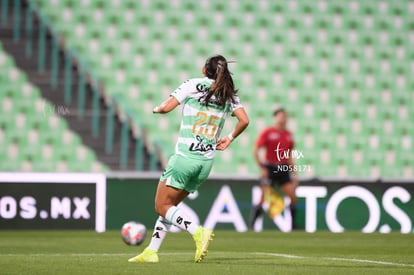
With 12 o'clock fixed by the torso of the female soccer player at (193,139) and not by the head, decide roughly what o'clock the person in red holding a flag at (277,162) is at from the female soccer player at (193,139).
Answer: the person in red holding a flag at (277,162) is roughly at 2 o'clock from the female soccer player at (193,139).

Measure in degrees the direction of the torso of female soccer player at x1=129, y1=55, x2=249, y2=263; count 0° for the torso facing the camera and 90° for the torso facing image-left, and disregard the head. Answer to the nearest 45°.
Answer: approximately 135°
